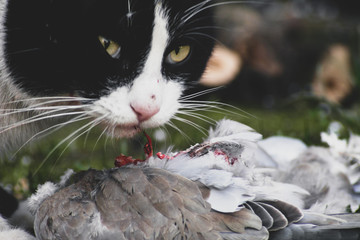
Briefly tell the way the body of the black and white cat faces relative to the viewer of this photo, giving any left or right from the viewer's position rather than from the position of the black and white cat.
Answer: facing the viewer and to the right of the viewer

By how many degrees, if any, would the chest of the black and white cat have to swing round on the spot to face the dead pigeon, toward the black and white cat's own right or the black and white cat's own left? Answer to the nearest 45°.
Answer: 0° — it already faces it
